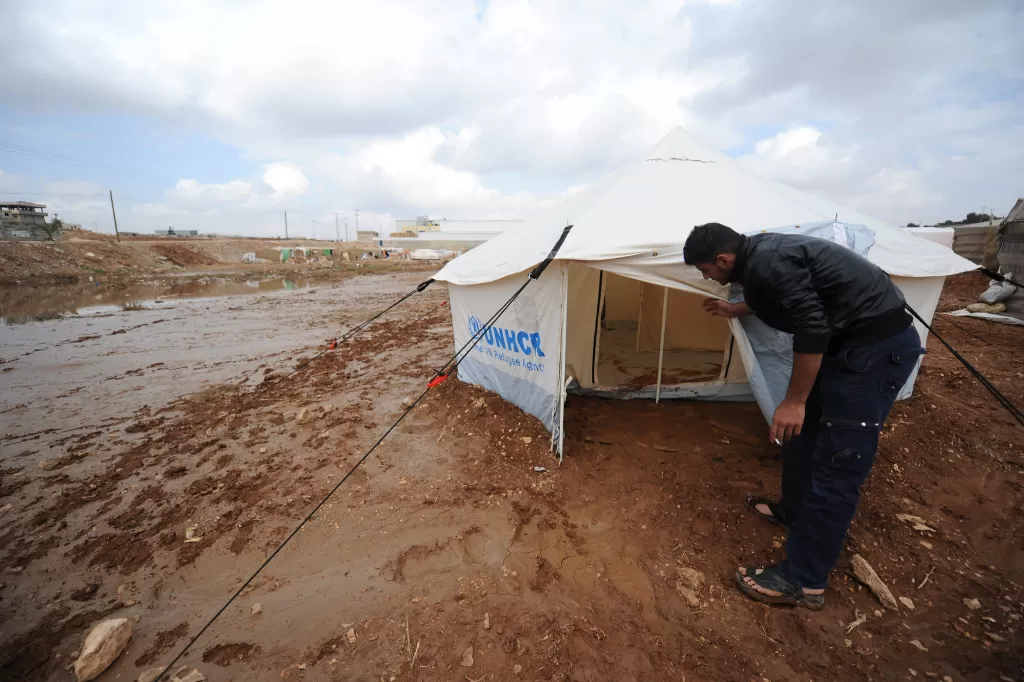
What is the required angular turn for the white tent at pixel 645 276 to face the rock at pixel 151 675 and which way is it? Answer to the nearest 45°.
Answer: approximately 45° to its right

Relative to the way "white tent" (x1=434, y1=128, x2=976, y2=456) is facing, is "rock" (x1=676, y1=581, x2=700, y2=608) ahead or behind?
ahead

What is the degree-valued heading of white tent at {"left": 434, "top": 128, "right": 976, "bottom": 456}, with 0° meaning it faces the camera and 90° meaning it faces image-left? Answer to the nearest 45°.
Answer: approximately 0°

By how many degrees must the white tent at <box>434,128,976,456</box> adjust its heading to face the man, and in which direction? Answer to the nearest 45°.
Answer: approximately 45° to its left

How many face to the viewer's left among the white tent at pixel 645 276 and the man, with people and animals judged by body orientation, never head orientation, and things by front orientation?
1

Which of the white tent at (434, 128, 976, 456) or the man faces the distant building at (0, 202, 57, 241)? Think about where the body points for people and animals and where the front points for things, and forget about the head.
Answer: the man

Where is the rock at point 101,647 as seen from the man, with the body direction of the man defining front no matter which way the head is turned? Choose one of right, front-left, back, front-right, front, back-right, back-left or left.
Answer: front-left

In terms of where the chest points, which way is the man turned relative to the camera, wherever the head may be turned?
to the viewer's left

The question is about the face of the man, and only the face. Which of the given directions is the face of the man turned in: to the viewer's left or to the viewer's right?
to the viewer's left
